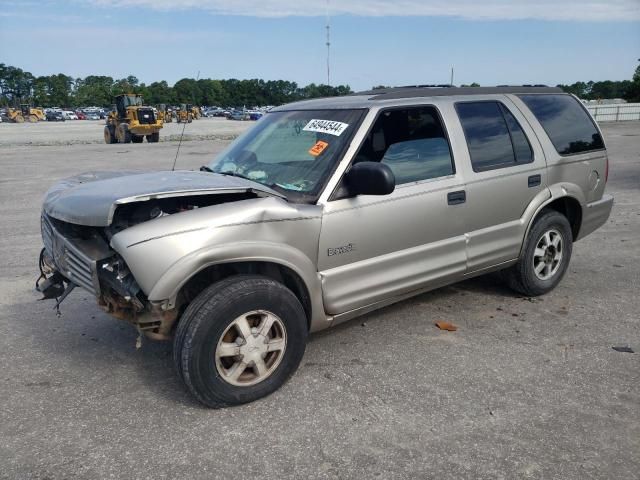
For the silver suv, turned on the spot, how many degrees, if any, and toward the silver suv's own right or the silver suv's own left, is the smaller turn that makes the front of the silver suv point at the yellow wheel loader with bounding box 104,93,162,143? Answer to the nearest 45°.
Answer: approximately 135° to the silver suv's own right

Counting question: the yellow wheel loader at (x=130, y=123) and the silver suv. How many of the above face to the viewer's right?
0

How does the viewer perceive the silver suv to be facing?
facing the viewer and to the left of the viewer
